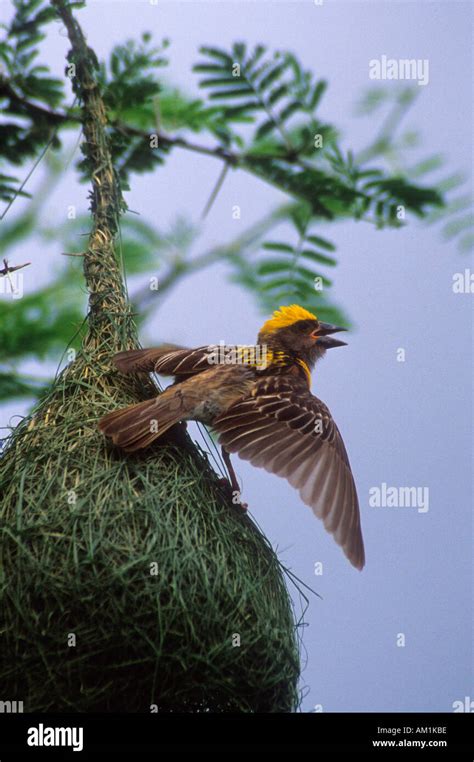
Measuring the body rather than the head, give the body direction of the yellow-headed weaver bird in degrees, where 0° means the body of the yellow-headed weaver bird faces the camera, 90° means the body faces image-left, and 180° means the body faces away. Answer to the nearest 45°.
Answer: approximately 270°
